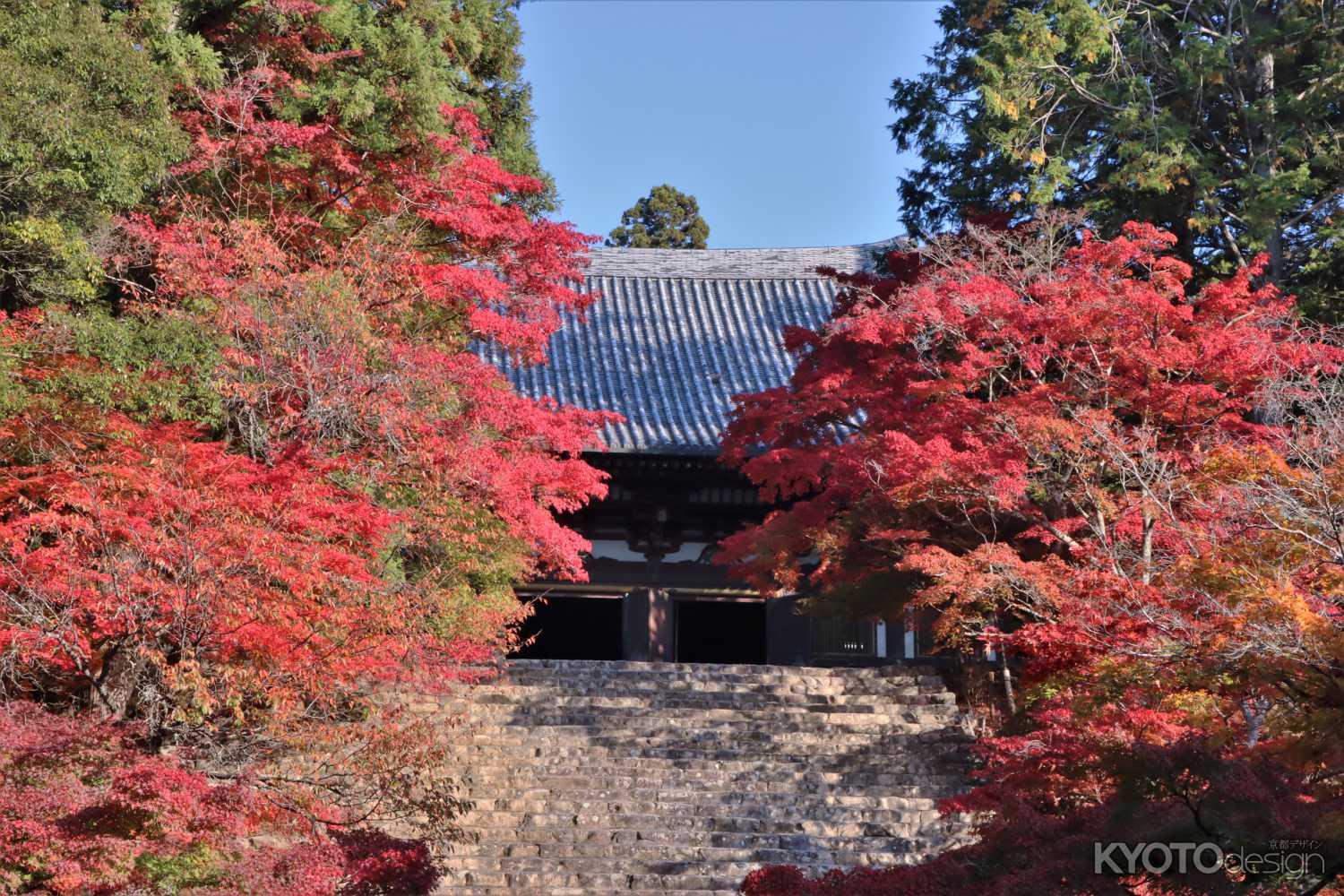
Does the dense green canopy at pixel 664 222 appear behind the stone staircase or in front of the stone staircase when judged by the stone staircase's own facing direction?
behind

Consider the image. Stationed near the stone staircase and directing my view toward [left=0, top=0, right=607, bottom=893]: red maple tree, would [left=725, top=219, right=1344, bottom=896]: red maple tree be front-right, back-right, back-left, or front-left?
back-left

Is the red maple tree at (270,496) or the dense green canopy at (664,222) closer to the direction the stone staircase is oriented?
the red maple tree

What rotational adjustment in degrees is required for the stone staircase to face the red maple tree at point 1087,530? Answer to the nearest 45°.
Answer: approximately 90° to its left

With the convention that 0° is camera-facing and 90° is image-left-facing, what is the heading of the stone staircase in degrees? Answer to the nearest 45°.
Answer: approximately 0°

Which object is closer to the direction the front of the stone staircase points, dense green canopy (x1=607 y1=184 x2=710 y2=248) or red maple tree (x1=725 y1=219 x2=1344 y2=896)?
the red maple tree

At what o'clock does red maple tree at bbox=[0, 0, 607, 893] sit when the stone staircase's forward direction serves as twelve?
The red maple tree is roughly at 2 o'clock from the stone staircase.

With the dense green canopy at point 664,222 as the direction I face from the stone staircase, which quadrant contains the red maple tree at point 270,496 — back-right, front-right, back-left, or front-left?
back-left
